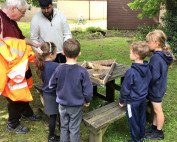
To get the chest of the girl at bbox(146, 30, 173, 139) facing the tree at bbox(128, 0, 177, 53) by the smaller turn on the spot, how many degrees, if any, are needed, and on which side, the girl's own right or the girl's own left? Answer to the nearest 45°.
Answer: approximately 90° to the girl's own right

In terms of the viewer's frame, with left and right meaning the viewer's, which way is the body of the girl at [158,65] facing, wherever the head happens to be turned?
facing to the left of the viewer

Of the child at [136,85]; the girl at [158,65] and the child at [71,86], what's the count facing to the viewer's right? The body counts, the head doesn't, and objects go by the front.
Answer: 0

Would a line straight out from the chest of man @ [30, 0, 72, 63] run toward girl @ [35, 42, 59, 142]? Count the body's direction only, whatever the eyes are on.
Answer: yes

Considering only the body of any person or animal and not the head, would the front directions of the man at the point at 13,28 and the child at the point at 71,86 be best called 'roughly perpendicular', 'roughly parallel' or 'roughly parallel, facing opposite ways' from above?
roughly perpendicular

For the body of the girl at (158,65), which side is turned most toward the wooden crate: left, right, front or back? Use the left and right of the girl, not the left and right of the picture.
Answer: front

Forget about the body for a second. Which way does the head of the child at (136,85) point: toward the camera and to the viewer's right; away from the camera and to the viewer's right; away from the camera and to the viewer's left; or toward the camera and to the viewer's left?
away from the camera and to the viewer's left

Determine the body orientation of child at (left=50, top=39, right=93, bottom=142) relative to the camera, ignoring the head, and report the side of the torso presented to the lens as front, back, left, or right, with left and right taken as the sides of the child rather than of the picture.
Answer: back

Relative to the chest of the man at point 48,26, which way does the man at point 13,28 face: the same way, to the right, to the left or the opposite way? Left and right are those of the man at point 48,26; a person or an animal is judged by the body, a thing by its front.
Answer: to the left

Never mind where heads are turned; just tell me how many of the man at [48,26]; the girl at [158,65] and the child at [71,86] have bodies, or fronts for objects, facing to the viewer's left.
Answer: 1

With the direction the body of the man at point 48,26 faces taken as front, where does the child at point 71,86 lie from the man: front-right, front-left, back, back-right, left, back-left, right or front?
front

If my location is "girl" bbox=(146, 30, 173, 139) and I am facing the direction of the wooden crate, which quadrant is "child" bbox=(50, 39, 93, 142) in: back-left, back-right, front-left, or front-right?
front-left

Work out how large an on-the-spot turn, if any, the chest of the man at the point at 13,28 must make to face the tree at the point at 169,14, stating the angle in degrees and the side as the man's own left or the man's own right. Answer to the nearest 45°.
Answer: approximately 45° to the man's own left

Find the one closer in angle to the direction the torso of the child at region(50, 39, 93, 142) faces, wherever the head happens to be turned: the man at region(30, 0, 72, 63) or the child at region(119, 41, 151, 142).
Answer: the man

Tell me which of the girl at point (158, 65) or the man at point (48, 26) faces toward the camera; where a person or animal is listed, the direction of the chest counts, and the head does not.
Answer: the man

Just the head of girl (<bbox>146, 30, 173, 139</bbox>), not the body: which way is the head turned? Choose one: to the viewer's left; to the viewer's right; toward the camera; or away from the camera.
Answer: to the viewer's left

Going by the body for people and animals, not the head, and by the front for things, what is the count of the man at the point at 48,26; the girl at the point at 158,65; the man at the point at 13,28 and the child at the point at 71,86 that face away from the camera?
1

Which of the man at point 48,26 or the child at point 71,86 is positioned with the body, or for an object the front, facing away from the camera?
the child

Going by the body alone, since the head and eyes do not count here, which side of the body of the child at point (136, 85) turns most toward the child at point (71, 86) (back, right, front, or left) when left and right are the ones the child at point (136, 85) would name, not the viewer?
left
